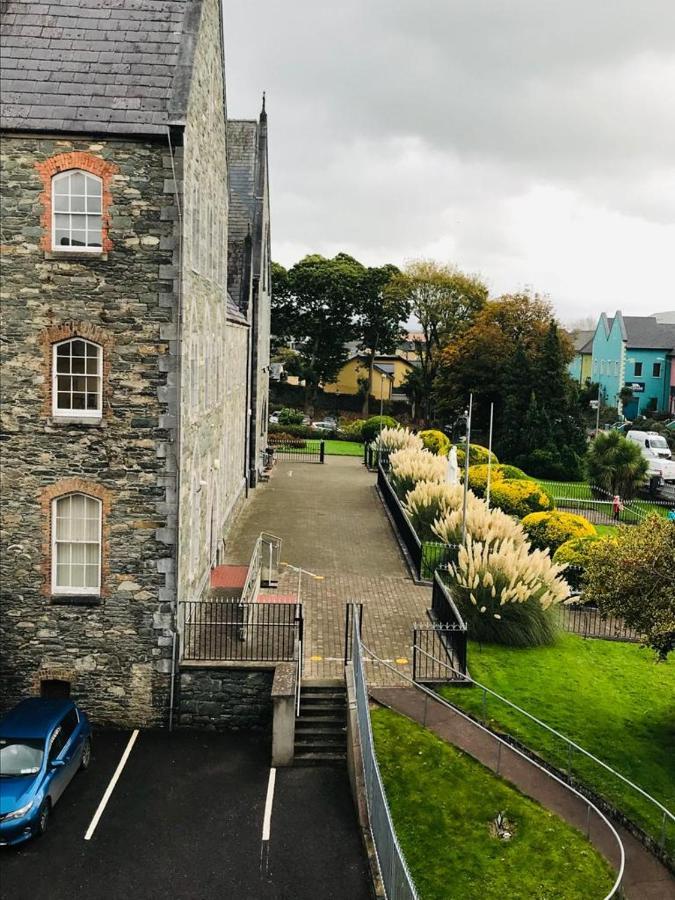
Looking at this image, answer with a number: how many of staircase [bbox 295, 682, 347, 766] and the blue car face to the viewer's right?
0

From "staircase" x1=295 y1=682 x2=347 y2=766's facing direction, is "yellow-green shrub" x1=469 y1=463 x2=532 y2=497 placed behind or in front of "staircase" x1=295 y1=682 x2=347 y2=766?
behind

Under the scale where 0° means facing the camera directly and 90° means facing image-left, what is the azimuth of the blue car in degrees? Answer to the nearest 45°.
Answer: approximately 45°

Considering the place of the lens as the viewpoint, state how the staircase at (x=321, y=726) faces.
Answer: facing the viewer

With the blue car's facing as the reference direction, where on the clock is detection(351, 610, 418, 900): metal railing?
The metal railing is roughly at 9 o'clock from the blue car.

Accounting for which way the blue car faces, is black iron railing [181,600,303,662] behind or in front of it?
behind

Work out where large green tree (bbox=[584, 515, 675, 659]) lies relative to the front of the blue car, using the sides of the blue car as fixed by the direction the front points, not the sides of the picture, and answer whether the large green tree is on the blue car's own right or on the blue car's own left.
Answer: on the blue car's own left

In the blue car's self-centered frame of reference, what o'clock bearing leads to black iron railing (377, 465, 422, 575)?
The black iron railing is roughly at 6 o'clock from the blue car.

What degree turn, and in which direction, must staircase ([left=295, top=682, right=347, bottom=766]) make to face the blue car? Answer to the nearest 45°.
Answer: approximately 45° to its right

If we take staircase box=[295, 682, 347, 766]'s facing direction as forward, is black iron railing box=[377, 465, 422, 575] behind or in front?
behind

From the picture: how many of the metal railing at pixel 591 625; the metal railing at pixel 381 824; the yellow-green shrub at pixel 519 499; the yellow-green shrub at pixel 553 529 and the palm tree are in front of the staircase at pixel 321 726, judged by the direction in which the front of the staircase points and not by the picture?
1
